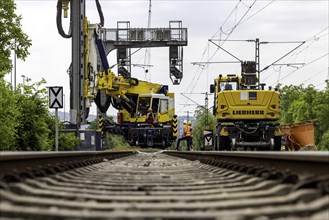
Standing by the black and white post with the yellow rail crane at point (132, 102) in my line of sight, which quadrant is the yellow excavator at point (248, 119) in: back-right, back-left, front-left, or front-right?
front-right

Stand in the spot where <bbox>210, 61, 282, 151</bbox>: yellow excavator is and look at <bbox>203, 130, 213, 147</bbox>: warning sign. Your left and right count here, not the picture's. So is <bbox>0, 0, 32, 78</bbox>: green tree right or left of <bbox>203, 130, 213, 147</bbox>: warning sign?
left

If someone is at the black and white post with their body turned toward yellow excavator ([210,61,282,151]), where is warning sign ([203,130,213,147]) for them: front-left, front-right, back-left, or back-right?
front-left

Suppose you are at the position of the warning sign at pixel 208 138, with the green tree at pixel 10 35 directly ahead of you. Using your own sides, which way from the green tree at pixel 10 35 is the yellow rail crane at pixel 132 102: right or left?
right

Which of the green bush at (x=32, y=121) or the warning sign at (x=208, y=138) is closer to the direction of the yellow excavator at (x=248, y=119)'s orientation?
the warning sign
